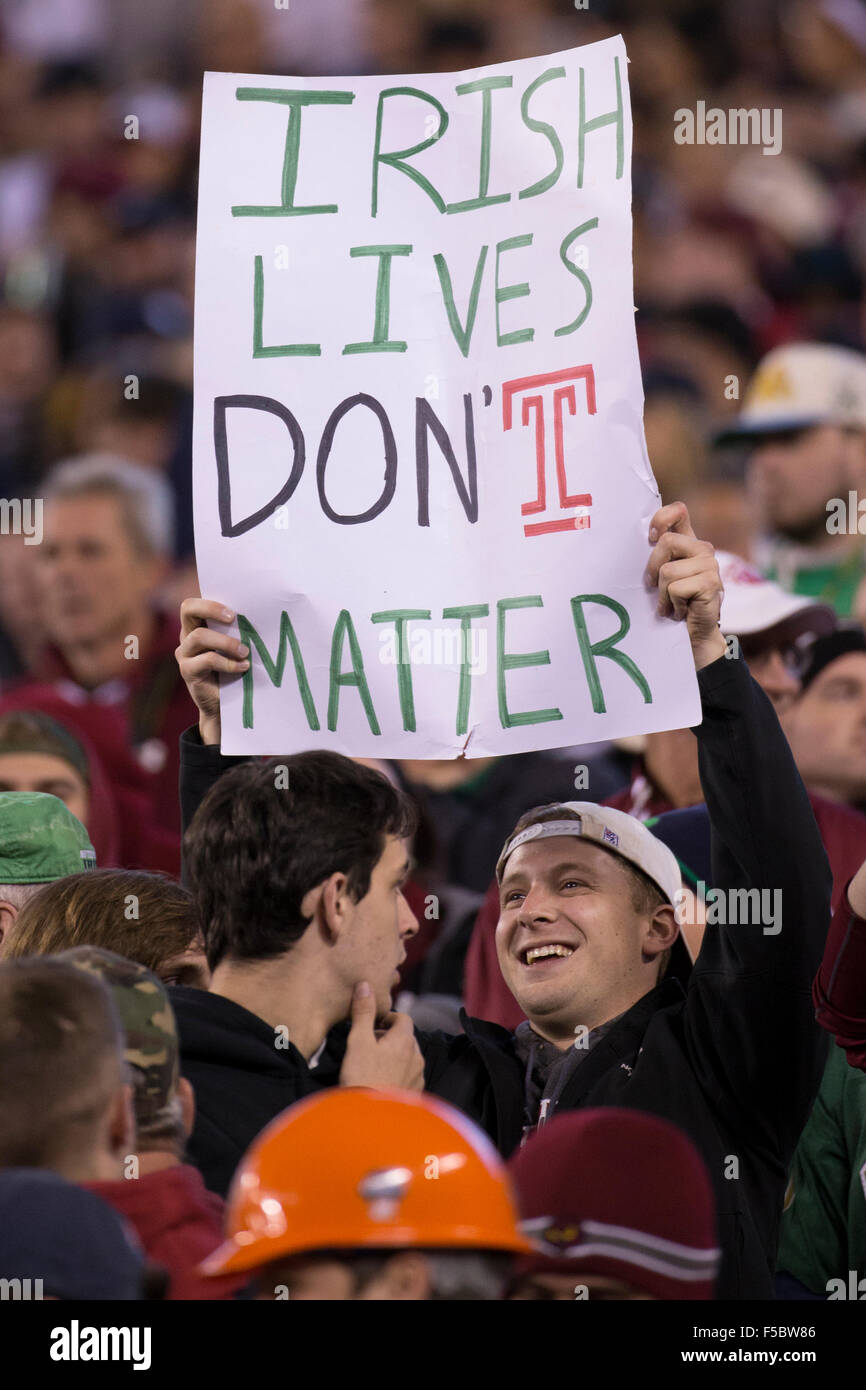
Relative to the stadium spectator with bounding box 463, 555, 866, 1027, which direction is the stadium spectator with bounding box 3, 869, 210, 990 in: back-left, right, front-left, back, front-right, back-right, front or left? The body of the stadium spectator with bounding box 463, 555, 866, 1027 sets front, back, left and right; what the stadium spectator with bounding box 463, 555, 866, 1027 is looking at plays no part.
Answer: right

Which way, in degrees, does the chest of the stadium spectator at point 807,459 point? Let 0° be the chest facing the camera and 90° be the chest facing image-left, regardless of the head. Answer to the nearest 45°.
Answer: approximately 45°

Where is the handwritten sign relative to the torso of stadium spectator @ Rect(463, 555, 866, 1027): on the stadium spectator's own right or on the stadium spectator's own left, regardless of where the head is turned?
on the stadium spectator's own right

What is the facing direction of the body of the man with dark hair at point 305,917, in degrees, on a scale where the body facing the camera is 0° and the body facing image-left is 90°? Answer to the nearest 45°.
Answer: approximately 225°

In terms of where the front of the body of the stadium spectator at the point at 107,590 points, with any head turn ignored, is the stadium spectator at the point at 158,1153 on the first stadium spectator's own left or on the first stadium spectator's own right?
on the first stadium spectator's own left

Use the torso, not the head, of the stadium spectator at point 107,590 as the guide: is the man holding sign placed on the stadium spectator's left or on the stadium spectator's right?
on the stadium spectator's left

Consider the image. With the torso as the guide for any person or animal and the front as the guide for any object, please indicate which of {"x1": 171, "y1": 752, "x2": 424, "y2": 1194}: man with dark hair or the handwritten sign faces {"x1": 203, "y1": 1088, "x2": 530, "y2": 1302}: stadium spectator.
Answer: the handwritten sign

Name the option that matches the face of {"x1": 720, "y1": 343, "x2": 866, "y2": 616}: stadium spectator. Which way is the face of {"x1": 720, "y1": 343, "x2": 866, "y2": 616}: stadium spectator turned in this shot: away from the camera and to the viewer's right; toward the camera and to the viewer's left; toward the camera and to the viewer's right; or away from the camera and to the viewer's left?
toward the camera and to the viewer's left
